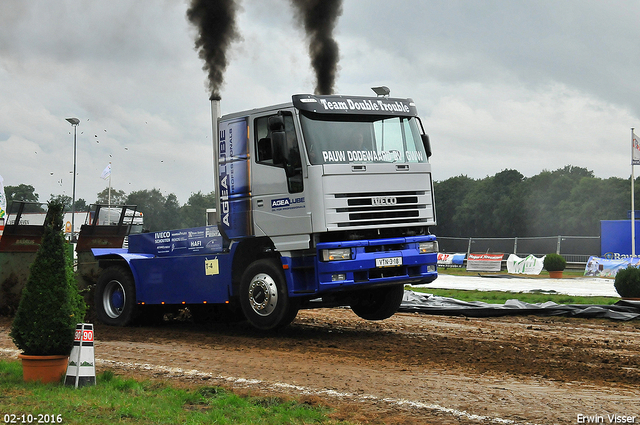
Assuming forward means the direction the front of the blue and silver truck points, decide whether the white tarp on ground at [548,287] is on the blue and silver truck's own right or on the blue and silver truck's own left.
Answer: on the blue and silver truck's own left

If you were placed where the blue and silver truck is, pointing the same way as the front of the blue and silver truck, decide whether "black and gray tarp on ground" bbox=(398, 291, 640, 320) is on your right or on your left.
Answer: on your left

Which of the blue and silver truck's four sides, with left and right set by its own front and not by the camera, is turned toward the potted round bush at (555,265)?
left

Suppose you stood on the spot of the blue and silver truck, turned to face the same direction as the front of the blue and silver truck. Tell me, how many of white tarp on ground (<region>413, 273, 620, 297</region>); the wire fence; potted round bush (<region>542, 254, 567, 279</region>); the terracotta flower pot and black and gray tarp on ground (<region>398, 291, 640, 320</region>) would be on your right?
1

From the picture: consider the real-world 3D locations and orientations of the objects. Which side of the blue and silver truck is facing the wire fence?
left

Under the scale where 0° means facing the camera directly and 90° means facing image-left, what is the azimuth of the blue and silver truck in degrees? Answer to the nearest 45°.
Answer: approximately 315°

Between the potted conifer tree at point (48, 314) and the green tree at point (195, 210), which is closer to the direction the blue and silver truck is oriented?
the potted conifer tree

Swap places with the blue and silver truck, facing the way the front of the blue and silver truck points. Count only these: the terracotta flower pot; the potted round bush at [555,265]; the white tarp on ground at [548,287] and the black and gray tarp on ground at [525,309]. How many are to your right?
1

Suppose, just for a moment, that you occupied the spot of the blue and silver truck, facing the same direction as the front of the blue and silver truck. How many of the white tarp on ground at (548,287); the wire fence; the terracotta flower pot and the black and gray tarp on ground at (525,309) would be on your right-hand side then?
1

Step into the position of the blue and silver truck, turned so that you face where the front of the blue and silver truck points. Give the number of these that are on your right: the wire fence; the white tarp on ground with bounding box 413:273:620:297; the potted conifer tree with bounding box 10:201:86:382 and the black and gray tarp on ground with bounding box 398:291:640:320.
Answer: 1

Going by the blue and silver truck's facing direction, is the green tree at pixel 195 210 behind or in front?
behind
